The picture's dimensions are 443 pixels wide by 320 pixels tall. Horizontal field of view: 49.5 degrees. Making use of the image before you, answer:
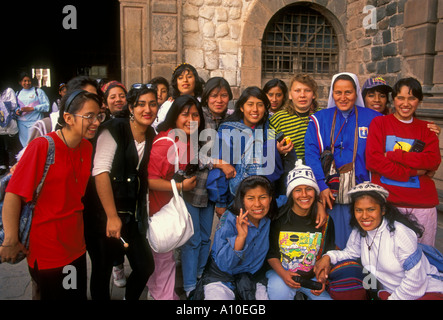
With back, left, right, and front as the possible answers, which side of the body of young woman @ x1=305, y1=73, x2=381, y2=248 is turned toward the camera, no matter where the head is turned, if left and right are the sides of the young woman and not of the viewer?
front

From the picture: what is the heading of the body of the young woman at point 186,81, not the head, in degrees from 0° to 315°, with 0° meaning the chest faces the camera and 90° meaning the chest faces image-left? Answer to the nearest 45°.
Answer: approximately 0°

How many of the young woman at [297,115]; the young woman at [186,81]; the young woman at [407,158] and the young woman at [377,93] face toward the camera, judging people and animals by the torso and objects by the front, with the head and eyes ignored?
4

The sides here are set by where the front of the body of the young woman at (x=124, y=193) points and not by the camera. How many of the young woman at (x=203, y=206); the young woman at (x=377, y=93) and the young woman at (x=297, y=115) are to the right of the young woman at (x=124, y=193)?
0

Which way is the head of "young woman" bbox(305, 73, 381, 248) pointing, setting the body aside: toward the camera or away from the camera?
toward the camera

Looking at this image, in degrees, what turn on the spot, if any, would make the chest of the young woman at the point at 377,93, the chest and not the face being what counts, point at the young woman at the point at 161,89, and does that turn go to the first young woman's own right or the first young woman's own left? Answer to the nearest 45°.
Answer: approximately 90° to the first young woman's own right

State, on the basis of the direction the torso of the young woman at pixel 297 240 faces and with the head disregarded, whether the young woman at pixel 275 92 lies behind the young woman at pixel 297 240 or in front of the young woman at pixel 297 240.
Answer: behind

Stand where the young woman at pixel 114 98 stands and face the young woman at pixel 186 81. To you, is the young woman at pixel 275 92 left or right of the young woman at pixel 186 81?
right

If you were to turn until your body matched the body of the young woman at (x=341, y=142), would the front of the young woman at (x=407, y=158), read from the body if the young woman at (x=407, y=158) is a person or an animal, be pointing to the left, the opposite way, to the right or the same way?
the same way

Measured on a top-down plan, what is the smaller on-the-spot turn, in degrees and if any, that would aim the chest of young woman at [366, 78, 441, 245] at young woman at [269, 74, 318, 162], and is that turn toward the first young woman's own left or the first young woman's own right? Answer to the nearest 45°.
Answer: approximately 90° to the first young woman's own right

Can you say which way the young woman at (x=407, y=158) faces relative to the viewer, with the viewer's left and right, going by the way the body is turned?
facing the viewer

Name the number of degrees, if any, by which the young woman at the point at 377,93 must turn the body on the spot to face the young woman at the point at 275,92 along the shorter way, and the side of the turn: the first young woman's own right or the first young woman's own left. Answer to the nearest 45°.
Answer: approximately 90° to the first young woman's own right

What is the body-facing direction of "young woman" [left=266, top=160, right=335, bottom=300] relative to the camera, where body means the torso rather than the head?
toward the camera

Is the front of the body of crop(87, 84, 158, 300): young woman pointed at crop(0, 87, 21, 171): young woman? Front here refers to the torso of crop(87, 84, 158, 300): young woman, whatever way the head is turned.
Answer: no
